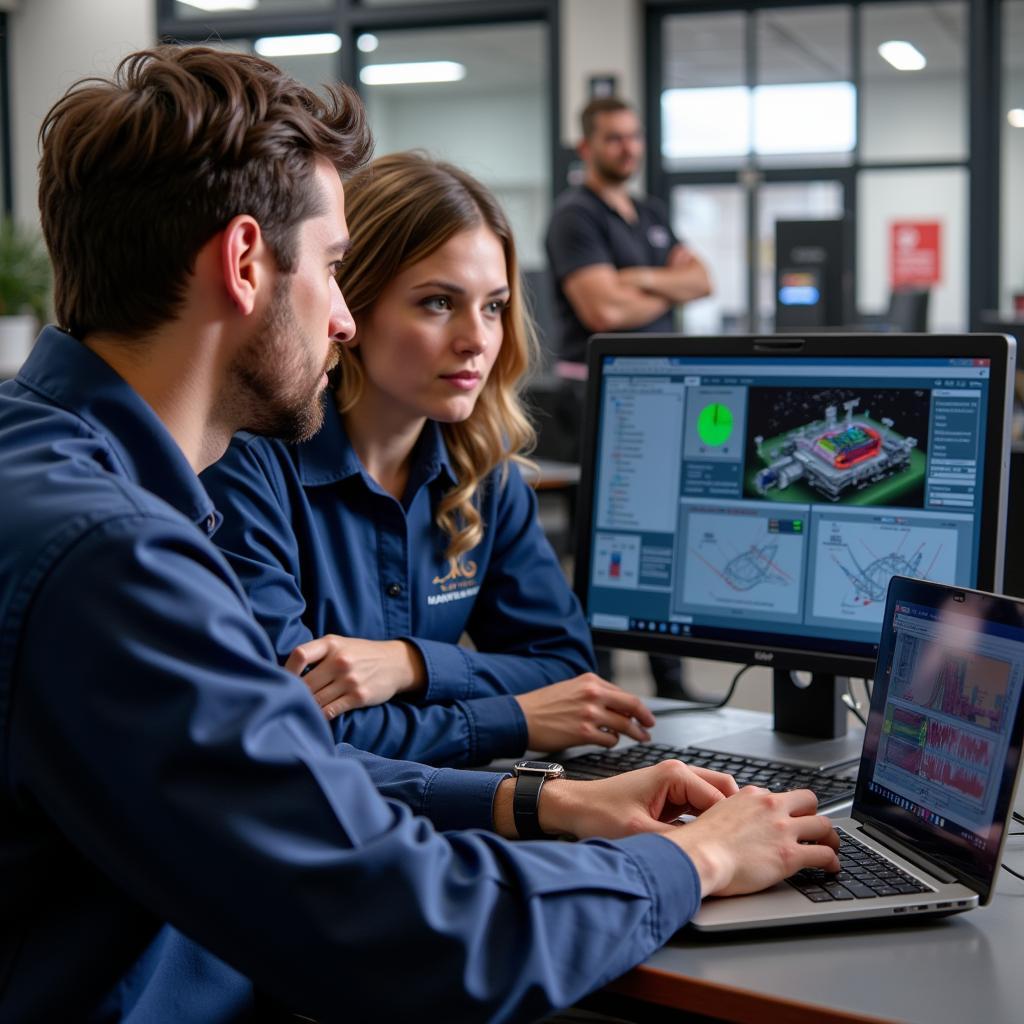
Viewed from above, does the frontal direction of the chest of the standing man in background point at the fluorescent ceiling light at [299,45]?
no

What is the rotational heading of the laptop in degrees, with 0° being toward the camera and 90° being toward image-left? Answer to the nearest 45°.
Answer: approximately 45°

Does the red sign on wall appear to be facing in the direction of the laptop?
yes

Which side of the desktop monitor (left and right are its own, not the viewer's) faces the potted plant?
right

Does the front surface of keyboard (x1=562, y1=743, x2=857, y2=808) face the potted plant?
no

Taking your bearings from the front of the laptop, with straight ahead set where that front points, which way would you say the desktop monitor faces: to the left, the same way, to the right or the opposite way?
the same way

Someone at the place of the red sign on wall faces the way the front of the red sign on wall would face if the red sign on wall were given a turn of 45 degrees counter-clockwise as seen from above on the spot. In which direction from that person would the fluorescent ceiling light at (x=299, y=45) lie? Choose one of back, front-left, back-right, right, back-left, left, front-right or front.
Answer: back-right

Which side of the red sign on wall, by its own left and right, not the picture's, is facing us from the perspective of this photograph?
front

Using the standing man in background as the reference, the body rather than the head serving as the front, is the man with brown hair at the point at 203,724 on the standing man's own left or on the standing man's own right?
on the standing man's own right

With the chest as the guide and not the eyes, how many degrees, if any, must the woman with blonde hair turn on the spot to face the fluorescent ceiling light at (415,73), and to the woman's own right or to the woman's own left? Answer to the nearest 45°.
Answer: approximately 135° to the woman's own left

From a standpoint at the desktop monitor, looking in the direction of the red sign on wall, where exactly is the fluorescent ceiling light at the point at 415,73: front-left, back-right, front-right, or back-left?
front-left

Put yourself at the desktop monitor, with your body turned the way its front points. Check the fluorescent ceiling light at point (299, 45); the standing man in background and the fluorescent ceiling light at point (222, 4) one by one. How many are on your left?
0

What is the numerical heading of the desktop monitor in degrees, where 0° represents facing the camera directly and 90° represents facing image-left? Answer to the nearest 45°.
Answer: approximately 45°

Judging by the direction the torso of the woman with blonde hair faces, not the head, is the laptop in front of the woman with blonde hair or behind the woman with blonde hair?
in front

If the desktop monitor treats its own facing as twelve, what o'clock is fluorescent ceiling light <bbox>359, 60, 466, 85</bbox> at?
The fluorescent ceiling light is roughly at 4 o'clock from the desktop monitor.

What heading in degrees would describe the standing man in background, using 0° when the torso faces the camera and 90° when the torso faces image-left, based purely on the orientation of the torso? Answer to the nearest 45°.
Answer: approximately 315°

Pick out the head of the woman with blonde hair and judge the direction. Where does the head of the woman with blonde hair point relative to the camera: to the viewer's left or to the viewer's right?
to the viewer's right
